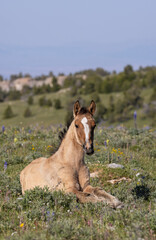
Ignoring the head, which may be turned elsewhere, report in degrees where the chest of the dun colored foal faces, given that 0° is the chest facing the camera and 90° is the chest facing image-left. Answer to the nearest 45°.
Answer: approximately 315°
